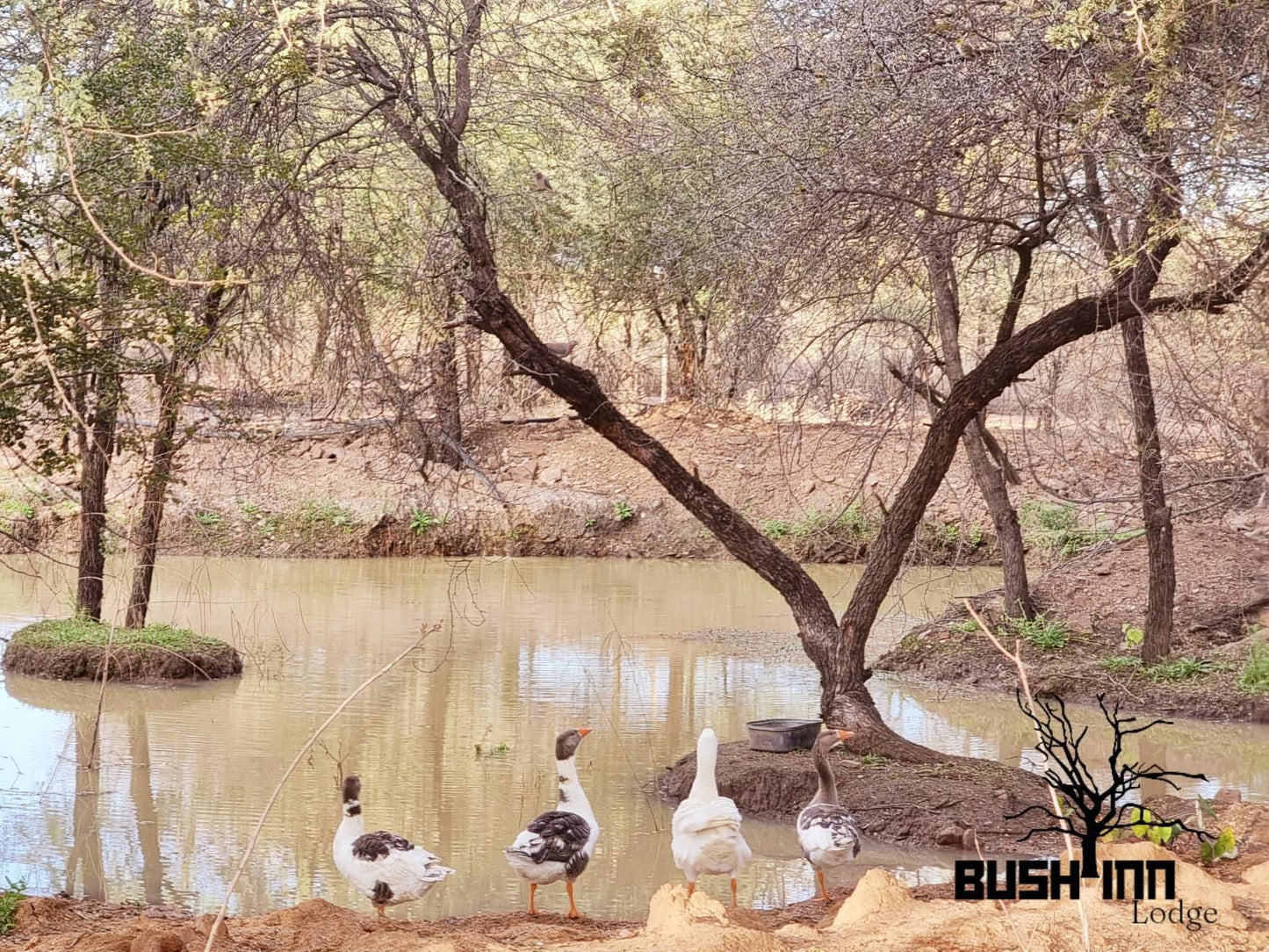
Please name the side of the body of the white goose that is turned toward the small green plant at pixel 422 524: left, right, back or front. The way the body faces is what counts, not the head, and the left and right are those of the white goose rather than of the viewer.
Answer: front

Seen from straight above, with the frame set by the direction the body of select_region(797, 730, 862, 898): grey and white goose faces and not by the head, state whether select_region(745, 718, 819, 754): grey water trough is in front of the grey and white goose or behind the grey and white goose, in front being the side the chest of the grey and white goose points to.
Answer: in front

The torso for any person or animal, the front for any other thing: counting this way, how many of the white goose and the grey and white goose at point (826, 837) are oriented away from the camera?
2

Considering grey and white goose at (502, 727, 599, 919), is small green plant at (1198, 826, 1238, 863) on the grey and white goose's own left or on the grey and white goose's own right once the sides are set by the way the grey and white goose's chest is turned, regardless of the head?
on the grey and white goose's own right

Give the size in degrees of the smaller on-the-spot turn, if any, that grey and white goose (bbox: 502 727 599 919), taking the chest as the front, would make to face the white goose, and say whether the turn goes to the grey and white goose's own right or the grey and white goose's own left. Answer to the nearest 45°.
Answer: approximately 45° to the grey and white goose's own right

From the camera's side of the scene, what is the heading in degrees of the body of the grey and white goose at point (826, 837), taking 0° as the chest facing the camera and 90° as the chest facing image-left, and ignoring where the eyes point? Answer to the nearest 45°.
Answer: approximately 180°

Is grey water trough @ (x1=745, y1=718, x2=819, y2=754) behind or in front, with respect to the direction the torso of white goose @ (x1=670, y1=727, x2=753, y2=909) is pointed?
in front

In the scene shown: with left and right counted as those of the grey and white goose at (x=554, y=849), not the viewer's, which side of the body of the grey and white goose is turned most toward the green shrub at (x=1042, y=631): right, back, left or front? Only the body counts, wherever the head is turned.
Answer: front

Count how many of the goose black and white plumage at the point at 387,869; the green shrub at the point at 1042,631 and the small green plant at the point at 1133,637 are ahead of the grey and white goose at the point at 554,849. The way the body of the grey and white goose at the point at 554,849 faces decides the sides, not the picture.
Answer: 2

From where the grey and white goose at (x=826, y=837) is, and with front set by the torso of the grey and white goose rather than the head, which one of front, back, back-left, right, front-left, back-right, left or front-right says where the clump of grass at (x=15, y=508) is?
front-left

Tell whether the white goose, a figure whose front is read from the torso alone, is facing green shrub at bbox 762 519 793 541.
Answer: yes

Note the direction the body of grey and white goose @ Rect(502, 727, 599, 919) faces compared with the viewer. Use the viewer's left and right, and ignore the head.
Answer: facing away from the viewer and to the right of the viewer

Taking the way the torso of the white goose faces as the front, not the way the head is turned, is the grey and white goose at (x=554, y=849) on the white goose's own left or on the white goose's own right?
on the white goose's own left

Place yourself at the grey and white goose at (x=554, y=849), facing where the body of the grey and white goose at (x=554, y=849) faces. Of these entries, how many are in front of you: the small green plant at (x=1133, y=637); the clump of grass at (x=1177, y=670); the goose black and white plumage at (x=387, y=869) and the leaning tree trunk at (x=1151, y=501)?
3

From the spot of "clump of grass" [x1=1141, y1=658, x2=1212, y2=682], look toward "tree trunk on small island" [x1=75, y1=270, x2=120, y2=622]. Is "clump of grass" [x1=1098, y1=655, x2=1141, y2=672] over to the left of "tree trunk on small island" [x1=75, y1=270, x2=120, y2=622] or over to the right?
right

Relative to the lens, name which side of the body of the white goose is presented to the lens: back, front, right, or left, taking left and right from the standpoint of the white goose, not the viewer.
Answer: back

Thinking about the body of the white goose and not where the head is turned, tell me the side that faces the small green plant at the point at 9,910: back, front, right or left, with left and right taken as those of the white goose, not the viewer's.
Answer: left
